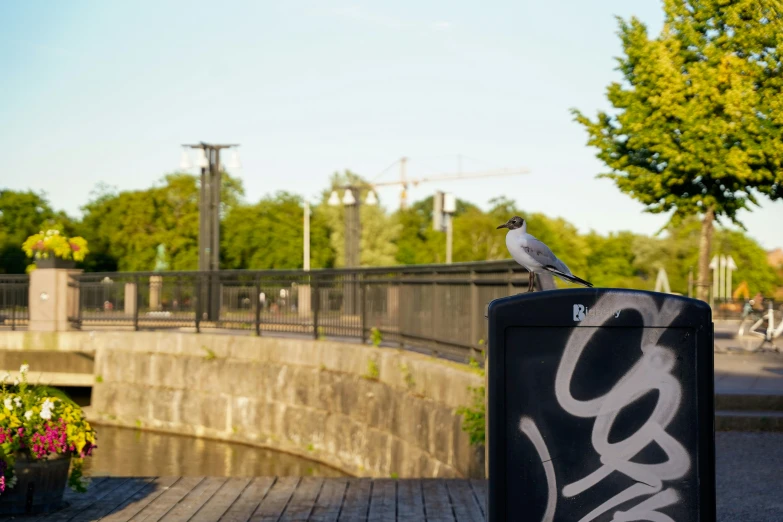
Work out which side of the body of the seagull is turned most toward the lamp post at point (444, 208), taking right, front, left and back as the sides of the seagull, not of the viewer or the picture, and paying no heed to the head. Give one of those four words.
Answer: right

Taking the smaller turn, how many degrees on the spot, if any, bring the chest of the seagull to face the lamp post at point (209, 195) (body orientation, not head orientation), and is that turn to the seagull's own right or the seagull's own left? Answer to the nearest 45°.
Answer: approximately 90° to the seagull's own right

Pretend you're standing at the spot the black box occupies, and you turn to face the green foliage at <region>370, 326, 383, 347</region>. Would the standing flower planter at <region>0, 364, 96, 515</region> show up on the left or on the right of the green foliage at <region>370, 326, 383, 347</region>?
left

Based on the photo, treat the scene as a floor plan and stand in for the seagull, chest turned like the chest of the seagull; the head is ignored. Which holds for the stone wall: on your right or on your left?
on your right

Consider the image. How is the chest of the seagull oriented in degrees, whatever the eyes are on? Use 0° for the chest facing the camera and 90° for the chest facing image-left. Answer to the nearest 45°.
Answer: approximately 90°

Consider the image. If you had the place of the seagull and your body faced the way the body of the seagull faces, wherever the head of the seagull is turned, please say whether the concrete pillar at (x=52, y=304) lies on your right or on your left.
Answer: on your right

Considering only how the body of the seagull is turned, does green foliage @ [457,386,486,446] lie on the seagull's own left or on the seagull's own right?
on the seagull's own right

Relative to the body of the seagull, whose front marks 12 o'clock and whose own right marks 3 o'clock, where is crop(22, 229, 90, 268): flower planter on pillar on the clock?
The flower planter on pillar is roughly at 2 o'clock from the seagull.

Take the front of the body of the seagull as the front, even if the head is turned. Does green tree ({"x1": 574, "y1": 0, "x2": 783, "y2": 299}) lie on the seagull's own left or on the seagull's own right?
on the seagull's own right

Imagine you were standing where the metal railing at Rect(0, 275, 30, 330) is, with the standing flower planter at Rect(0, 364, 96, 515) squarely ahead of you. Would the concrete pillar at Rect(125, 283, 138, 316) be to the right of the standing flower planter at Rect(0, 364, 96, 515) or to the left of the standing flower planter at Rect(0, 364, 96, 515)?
left

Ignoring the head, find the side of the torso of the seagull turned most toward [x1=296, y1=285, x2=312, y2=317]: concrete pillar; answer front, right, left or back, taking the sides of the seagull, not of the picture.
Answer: right
